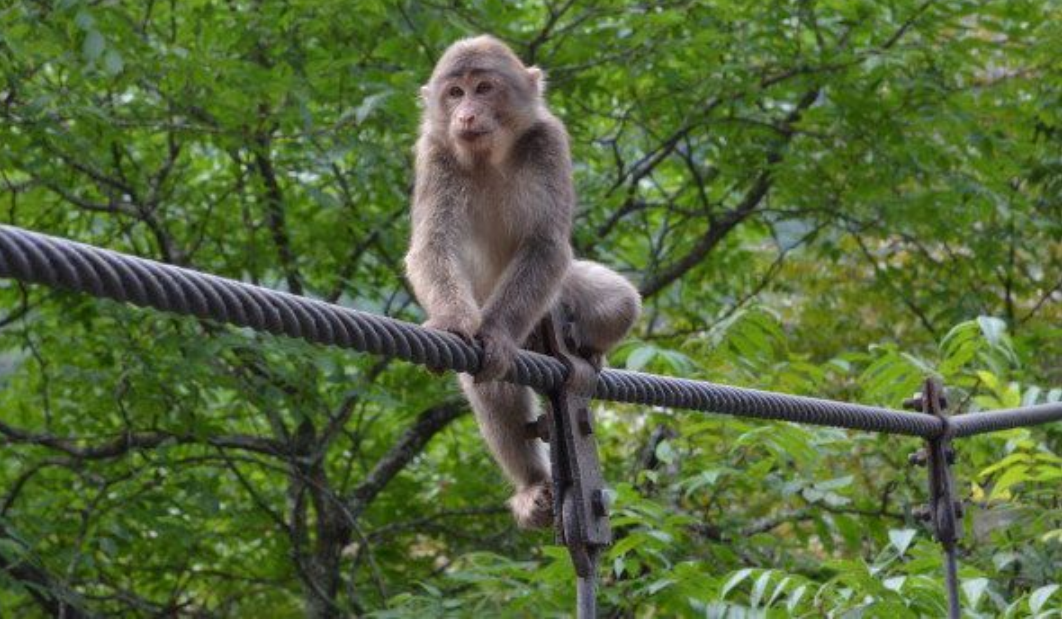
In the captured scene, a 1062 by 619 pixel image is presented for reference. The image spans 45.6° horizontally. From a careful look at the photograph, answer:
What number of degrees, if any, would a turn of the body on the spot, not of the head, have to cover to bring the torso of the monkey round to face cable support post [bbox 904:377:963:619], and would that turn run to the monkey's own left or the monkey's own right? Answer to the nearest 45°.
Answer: approximately 90° to the monkey's own left

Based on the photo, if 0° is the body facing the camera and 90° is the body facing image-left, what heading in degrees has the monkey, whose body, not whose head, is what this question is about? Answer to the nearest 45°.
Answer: approximately 0°
